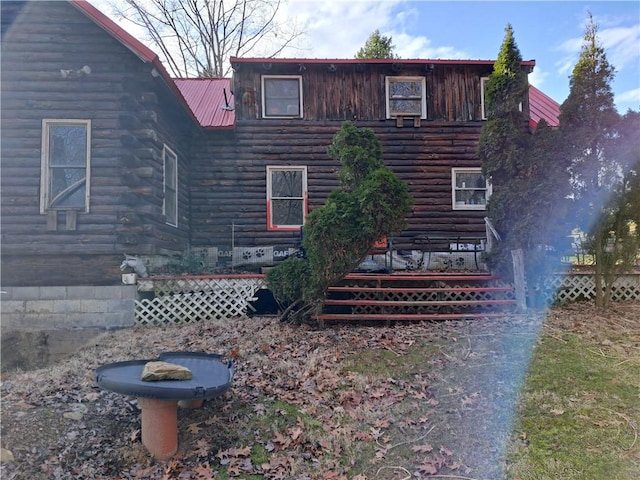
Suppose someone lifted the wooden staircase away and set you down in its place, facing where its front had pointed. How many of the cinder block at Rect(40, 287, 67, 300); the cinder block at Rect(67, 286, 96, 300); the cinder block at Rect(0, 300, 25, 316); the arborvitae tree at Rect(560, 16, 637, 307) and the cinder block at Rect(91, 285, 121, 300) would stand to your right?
4

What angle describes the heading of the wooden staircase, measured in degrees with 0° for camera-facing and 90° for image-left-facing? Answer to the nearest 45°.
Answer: approximately 0°

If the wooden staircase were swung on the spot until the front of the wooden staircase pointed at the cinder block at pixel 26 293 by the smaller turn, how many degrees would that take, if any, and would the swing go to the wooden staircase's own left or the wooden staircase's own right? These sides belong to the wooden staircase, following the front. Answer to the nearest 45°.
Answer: approximately 90° to the wooden staircase's own right

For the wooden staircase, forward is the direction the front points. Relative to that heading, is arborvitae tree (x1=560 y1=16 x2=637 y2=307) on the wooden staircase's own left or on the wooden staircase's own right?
on the wooden staircase's own left

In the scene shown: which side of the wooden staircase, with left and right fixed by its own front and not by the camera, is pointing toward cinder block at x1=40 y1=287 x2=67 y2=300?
right

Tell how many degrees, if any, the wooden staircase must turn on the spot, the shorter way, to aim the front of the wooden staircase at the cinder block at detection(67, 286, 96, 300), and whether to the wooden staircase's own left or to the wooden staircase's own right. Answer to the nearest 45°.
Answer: approximately 90° to the wooden staircase's own right

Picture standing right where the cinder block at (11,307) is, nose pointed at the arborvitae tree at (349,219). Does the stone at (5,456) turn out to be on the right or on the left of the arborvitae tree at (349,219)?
right

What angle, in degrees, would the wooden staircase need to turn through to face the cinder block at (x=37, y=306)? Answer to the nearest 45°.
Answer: approximately 90° to its right

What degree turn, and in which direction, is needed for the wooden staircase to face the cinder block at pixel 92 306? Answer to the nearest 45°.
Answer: approximately 90° to its right

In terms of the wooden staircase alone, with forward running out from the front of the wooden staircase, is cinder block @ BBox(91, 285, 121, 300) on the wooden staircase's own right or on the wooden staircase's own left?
on the wooden staircase's own right

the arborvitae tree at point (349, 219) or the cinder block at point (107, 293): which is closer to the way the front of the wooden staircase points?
the arborvitae tree

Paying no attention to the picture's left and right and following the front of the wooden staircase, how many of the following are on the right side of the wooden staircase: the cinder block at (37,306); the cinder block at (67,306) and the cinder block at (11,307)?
3
